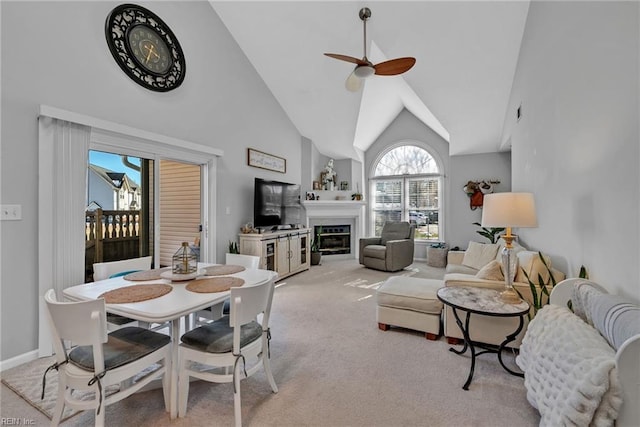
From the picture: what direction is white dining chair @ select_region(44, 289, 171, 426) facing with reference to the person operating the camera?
facing away from the viewer and to the right of the viewer

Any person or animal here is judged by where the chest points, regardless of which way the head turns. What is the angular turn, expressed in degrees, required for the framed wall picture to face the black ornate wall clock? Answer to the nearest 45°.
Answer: approximately 90° to its right

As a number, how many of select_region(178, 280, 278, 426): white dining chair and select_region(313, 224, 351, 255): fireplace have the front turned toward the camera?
1

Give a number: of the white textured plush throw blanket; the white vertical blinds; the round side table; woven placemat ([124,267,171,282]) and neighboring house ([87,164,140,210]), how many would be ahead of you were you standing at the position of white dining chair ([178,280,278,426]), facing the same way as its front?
3

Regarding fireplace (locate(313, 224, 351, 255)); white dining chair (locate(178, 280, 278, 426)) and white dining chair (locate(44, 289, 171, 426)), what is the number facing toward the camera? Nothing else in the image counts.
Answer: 1

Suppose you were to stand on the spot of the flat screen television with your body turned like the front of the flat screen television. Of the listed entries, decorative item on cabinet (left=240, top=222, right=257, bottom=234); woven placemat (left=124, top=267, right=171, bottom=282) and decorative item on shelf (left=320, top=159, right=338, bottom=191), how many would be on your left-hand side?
1

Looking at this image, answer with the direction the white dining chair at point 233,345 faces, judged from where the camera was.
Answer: facing away from the viewer and to the left of the viewer

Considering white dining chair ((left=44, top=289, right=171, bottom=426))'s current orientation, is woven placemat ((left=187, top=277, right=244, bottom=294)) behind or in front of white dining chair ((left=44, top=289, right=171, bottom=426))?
in front

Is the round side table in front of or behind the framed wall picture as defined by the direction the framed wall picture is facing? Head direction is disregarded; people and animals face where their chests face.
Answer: in front

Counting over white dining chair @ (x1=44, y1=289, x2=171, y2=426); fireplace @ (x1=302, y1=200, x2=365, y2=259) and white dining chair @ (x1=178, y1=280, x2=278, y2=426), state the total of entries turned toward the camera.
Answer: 1
